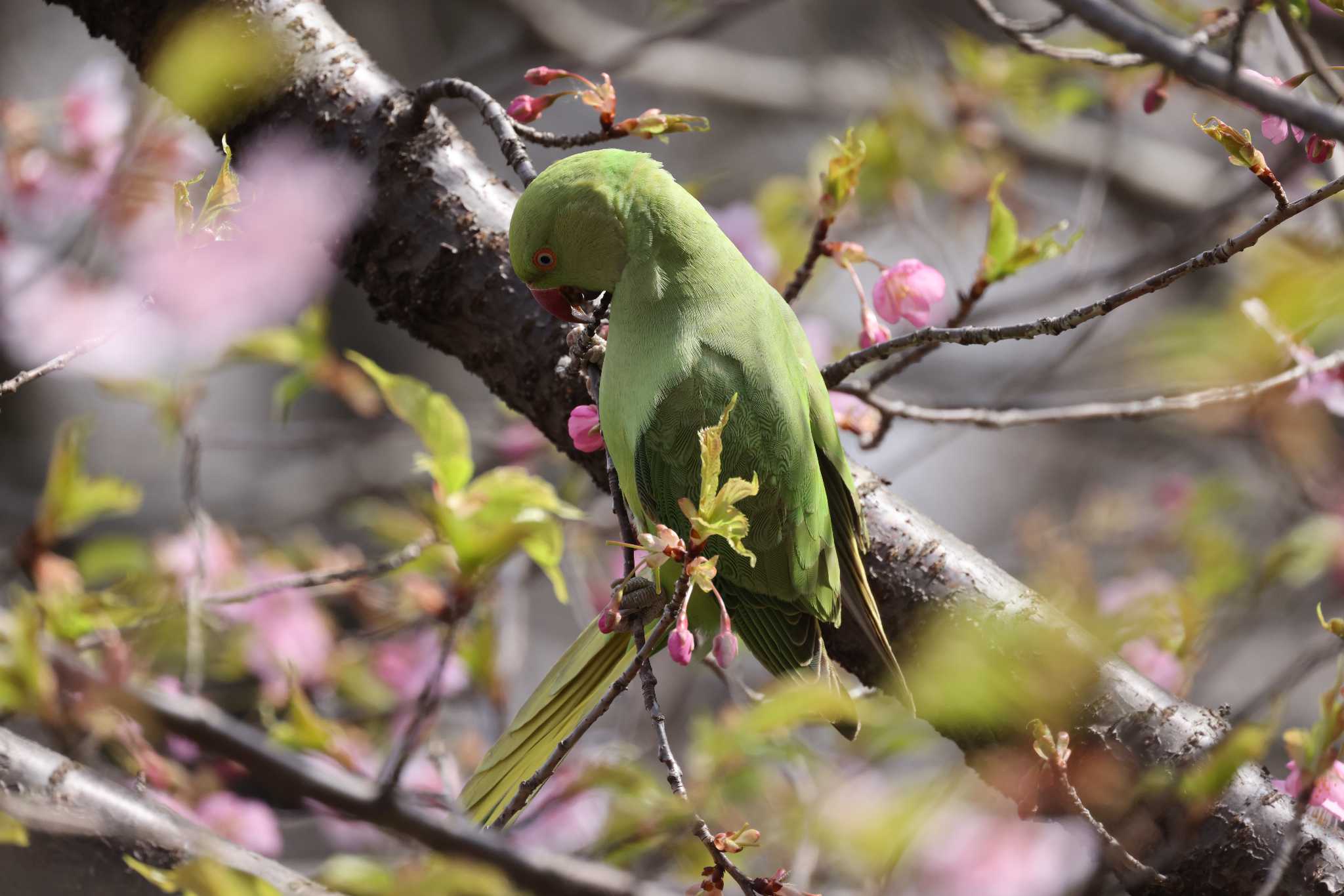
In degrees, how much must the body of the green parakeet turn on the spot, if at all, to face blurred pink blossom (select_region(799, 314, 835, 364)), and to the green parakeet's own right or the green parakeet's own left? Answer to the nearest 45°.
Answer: approximately 90° to the green parakeet's own right
